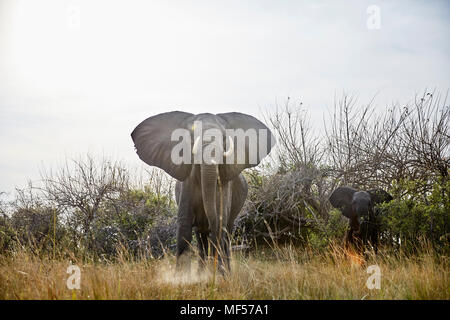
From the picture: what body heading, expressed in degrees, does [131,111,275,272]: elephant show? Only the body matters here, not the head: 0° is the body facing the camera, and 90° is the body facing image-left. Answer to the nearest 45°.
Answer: approximately 0°

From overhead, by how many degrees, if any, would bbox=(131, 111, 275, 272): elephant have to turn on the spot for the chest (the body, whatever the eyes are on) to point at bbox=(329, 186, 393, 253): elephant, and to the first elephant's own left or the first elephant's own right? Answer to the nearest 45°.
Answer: approximately 135° to the first elephant's own left

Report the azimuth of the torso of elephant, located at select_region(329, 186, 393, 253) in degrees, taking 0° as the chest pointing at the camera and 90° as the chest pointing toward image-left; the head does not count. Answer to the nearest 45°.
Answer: approximately 0°

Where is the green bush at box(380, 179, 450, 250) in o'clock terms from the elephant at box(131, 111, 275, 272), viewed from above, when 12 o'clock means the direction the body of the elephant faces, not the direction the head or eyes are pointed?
The green bush is roughly at 8 o'clock from the elephant.

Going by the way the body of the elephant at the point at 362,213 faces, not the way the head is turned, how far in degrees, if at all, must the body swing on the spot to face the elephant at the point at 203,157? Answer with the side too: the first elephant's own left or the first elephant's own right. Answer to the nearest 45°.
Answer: approximately 45° to the first elephant's own right
